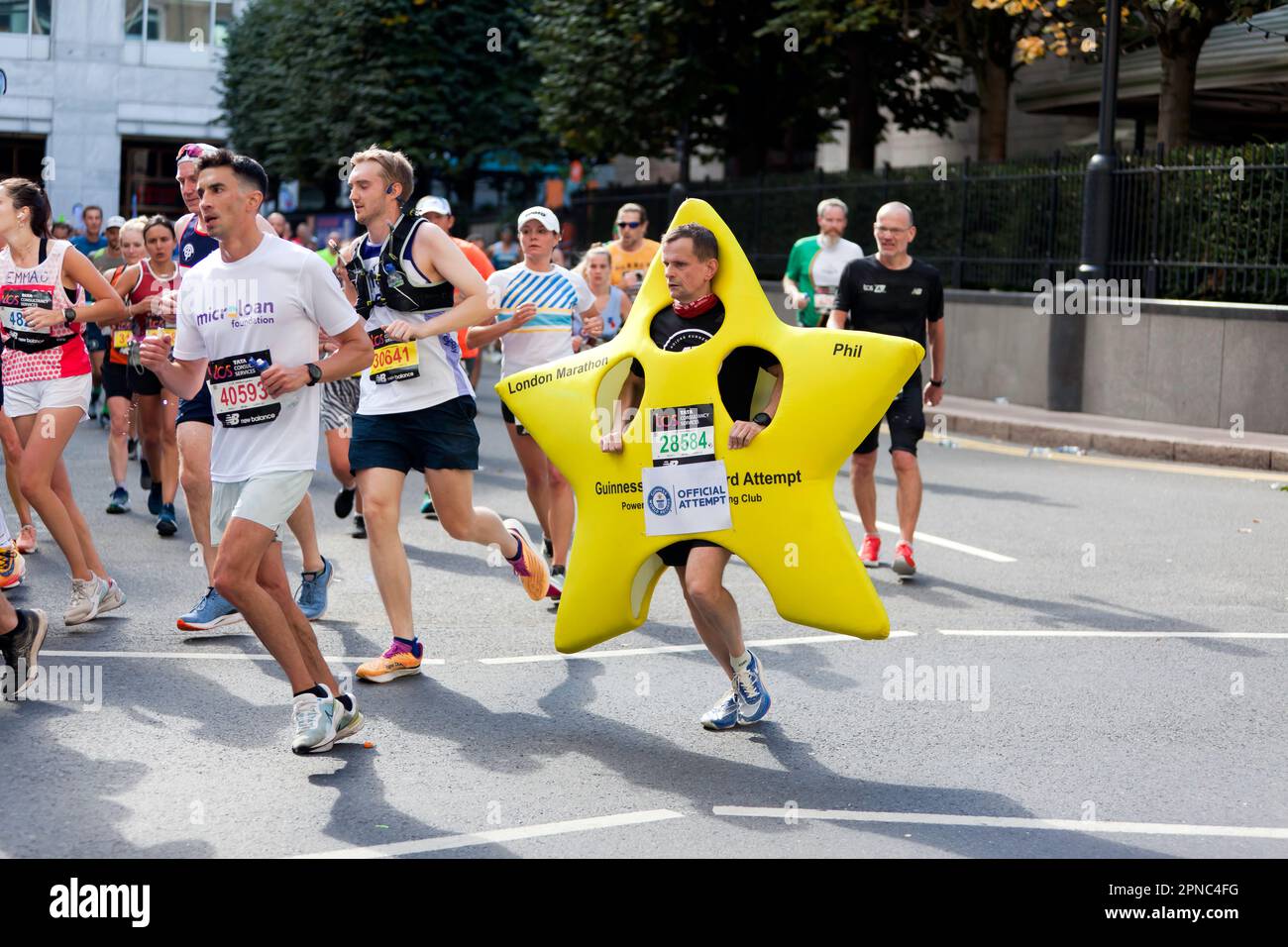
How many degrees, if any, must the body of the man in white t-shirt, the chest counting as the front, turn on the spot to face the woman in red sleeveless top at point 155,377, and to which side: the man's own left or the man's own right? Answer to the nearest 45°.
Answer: approximately 135° to the man's own right

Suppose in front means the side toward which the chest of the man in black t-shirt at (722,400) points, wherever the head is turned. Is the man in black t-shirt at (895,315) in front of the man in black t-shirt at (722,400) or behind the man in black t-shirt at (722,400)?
behind

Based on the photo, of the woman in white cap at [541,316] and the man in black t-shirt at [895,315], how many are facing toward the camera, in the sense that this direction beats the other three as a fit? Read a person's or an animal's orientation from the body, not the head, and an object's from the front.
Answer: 2

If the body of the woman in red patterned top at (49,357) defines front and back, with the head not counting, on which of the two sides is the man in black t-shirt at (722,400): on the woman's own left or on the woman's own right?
on the woman's own left

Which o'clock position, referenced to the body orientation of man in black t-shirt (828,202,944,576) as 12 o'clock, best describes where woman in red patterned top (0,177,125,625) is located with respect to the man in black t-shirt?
The woman in red patterned top is roughly at 2 o'clock from the man in black t-shirt.

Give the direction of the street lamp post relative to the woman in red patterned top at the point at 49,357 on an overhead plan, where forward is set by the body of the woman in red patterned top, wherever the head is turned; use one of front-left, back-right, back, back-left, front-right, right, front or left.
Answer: back

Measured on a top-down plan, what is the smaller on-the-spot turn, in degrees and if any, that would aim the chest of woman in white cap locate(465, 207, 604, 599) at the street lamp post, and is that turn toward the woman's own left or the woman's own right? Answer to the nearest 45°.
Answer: approximately 135° to the woman's own left

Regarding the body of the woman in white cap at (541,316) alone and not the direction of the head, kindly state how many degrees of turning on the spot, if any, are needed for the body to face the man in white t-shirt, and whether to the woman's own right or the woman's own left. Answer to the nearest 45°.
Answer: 0° — they already face them

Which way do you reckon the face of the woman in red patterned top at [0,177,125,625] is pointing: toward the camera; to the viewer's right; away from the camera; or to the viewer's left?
to the viewer's left
